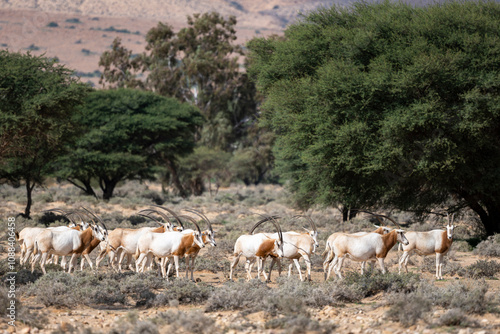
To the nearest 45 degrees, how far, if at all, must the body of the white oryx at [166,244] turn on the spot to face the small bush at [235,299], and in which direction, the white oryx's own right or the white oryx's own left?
approximately 90° to the white oryx's own right

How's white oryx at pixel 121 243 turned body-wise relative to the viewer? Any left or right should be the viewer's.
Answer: facing to the right of the viewer

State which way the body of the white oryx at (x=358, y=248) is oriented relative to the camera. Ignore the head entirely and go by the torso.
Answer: to the viewer's right

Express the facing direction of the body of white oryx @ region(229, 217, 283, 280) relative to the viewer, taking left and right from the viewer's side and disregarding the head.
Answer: facing to the right of the viewer

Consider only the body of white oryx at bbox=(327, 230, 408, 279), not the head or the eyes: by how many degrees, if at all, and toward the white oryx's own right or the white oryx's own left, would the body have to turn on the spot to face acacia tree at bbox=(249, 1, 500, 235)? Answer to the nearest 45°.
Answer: approximately 90° to the white oryx's own left

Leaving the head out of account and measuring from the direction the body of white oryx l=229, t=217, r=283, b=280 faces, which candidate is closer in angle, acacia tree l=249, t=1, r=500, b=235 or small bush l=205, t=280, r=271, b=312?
the acacia tree

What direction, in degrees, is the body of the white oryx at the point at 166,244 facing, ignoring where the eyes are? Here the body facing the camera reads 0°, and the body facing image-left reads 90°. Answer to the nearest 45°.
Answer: approximately 270°
